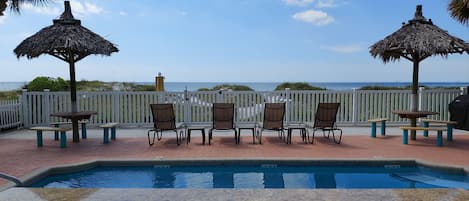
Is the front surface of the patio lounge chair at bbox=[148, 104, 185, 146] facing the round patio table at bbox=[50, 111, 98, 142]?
no

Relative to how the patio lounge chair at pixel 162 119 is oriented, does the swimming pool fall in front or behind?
in front

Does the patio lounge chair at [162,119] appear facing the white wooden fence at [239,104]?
no

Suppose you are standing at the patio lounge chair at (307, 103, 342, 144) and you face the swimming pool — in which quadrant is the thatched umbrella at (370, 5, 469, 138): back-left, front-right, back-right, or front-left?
back-left

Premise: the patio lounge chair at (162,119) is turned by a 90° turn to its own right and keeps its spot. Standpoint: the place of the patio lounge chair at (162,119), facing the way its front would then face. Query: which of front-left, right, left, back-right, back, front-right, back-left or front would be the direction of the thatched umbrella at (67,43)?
front

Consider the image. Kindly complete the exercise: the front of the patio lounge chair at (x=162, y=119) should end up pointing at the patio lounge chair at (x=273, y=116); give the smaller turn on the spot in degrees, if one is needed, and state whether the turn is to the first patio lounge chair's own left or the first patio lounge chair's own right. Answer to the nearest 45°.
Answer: approximately 90° to the first patio lounge chair's own left

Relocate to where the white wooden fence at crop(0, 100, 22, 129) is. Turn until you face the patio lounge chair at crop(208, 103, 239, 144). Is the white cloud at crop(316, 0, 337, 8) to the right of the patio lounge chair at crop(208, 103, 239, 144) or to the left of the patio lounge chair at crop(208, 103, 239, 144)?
left

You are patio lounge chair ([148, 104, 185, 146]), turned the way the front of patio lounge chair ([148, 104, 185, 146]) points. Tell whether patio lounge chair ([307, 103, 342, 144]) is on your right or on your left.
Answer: on your left

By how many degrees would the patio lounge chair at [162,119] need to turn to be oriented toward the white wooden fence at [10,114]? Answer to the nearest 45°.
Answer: approximately 135° to its right

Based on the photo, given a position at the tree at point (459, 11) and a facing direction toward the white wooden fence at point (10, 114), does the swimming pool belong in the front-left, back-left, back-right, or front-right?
front-left
